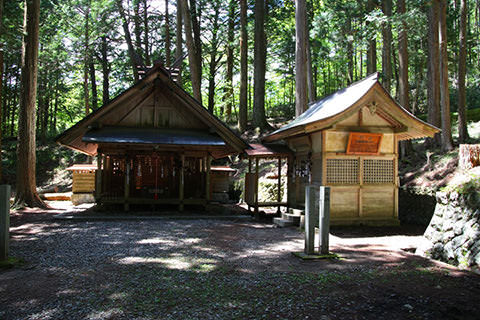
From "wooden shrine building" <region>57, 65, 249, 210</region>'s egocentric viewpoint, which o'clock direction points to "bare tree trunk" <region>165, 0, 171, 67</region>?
The bare tree trunk is roughly at 6 o'clock from the wooden shrine building.

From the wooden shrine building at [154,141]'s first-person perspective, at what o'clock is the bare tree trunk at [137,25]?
The bare tree trunk is roughly at 6 o'clock from the wooden shrine building.

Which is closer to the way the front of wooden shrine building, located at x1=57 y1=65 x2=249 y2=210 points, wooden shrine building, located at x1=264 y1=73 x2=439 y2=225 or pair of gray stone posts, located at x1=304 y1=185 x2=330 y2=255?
the pair of gray stone posts

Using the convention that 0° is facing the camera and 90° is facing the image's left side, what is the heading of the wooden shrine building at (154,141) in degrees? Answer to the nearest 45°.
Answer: approximately 0°

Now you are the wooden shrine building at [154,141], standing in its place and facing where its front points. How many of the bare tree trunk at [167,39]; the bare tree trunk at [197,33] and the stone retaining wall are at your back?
2

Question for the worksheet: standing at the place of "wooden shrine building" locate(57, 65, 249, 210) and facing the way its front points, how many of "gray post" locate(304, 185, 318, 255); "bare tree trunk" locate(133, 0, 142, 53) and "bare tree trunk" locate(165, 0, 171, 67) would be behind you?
2

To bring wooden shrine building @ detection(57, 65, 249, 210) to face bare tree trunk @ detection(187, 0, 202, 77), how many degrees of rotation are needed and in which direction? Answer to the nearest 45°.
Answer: approximately 180°

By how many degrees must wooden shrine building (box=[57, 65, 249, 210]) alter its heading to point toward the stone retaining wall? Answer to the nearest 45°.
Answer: approximately 45° to its left

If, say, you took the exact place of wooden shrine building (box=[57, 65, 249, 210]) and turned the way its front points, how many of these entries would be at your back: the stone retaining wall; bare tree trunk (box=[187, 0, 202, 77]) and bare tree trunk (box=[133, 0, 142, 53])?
2

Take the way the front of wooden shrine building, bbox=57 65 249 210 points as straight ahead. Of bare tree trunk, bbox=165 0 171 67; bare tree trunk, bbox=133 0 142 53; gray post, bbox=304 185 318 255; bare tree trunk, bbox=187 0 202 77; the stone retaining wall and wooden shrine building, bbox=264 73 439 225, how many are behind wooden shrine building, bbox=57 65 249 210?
3

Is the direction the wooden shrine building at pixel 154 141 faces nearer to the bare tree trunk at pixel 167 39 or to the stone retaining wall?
the stone retaining wall
